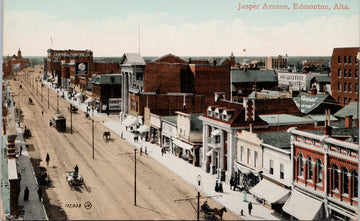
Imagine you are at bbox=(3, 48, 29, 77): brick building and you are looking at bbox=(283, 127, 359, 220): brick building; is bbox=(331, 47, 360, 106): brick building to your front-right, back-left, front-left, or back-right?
front-left

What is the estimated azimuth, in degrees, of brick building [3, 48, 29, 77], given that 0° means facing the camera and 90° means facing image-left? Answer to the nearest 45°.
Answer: approximately 315°

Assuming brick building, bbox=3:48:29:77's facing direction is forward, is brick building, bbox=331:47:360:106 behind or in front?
in front

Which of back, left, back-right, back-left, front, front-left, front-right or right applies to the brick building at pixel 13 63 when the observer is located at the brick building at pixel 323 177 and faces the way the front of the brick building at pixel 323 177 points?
front-right

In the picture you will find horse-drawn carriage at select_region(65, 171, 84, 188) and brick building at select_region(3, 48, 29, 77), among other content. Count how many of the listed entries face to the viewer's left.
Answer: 0

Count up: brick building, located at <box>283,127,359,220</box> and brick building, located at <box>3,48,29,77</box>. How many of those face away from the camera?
0

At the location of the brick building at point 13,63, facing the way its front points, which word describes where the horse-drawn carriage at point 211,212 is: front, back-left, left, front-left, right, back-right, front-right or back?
front

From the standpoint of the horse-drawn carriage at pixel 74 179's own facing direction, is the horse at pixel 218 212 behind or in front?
in front

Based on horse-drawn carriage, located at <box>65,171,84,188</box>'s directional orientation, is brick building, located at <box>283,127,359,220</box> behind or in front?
in front

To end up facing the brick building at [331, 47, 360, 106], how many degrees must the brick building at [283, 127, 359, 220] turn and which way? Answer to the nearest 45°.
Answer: approximately 135° to its right

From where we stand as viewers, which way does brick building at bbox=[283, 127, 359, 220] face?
facing the viewer and to the left of the viewer
